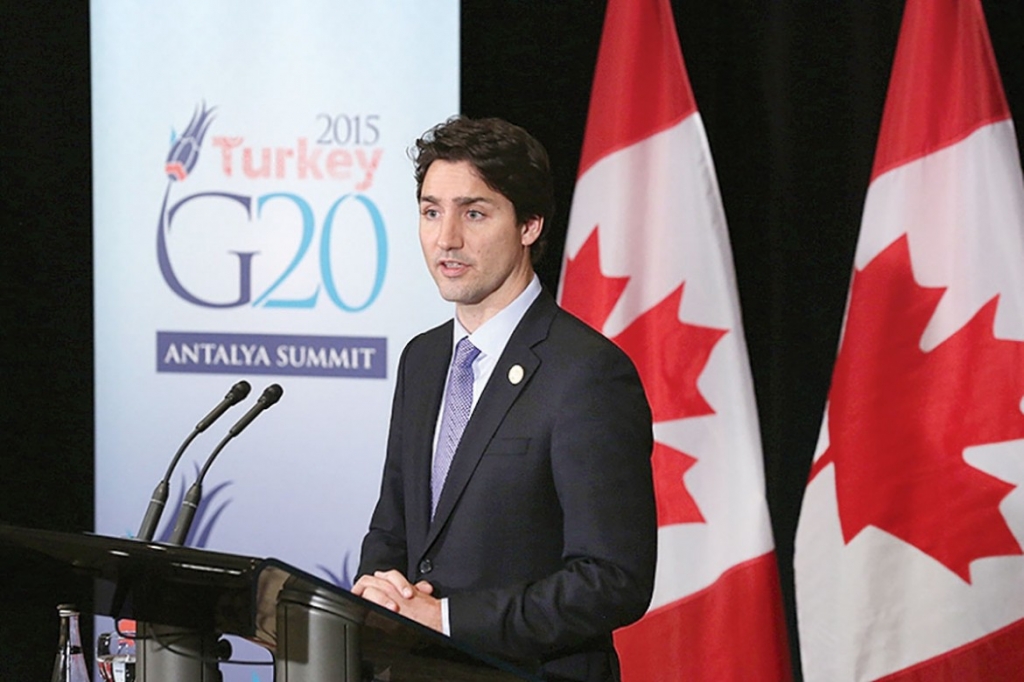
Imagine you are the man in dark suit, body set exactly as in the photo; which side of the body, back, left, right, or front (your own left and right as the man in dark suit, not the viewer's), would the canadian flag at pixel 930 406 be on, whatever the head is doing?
back

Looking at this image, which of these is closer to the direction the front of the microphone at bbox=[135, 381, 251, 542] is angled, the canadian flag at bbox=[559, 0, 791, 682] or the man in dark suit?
the man in dark suit

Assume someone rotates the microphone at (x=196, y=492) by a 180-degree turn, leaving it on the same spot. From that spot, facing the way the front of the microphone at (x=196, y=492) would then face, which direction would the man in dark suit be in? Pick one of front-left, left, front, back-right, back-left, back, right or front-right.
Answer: back

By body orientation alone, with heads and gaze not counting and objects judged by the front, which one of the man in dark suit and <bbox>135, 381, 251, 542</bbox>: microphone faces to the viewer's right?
the microphone

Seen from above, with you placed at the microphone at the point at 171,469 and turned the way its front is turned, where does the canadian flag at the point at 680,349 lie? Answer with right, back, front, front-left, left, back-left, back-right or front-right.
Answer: front-left

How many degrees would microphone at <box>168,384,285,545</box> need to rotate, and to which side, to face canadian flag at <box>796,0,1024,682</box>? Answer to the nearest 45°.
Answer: approximately 45° to its left

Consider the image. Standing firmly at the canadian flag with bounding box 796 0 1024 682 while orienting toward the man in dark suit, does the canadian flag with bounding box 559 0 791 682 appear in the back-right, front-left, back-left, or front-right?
front-right

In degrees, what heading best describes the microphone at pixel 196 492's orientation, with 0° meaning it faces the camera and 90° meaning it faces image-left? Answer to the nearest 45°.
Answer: approximately 270°

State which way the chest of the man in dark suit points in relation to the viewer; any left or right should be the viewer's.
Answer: facing the viewer and to the left of the viewer

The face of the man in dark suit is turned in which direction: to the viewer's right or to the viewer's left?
to the viewer's left

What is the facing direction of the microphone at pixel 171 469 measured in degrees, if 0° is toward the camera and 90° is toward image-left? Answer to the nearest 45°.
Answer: approximately 270°

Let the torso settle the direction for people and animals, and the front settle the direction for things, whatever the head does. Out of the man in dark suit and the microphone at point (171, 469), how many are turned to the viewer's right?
1

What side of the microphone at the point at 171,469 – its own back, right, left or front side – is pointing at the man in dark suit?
front

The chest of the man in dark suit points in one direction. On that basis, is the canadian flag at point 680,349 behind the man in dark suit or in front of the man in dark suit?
behind

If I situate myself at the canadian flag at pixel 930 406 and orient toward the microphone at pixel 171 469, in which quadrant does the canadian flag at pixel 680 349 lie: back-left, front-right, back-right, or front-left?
front-right
